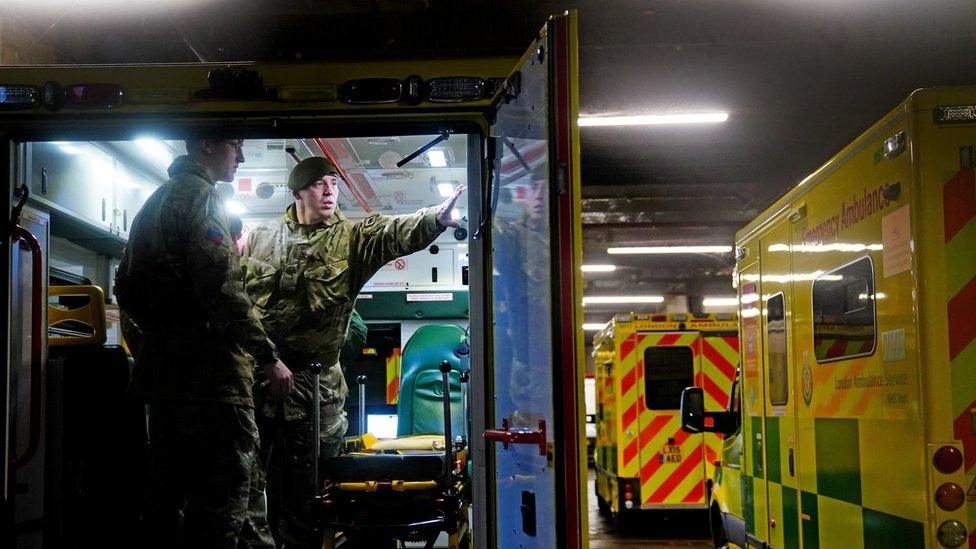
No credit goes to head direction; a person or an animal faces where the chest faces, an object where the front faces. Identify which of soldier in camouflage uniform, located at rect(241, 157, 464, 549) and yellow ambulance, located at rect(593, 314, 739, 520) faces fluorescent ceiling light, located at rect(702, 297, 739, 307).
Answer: the yellow ambulance

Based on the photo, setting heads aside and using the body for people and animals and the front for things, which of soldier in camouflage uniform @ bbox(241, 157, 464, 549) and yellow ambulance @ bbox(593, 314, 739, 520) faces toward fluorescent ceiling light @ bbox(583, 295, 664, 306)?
the yellow ambulance

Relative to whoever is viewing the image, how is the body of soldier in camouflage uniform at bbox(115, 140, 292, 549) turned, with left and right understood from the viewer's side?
facing away from the viewer and to the right of the viewer

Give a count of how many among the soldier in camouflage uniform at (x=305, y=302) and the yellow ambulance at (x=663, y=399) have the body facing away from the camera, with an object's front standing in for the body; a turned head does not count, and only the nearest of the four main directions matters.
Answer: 1

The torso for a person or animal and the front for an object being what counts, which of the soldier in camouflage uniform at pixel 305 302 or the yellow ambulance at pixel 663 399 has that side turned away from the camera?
the yellow ambulance

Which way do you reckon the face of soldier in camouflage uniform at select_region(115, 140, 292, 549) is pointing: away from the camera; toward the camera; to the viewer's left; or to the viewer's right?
to the viewer's right

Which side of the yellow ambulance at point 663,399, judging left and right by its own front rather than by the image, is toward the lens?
back

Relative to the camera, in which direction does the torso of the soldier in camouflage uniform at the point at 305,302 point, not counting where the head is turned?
toward the camera

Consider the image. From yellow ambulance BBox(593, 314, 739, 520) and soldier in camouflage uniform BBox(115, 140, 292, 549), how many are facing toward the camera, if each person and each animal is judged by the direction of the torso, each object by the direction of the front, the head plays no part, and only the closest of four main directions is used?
0

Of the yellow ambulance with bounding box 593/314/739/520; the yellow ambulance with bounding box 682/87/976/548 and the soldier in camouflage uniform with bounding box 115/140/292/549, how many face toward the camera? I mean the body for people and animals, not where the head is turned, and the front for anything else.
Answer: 0

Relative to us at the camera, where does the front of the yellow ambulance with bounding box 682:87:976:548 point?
facing away from the viewer and to the left of the viewer

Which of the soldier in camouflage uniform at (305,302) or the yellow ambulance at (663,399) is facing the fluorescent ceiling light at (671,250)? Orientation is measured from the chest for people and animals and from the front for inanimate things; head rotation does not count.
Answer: the yellow ambulance

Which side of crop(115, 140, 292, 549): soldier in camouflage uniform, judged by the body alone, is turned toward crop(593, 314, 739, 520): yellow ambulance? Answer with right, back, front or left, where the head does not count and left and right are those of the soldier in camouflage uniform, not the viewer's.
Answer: front

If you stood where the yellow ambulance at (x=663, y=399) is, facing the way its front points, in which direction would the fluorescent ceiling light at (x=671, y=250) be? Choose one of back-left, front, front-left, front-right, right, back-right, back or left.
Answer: back

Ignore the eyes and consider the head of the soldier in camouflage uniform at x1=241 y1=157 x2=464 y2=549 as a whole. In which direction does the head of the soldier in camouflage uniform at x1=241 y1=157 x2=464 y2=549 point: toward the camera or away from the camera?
toward the camera
